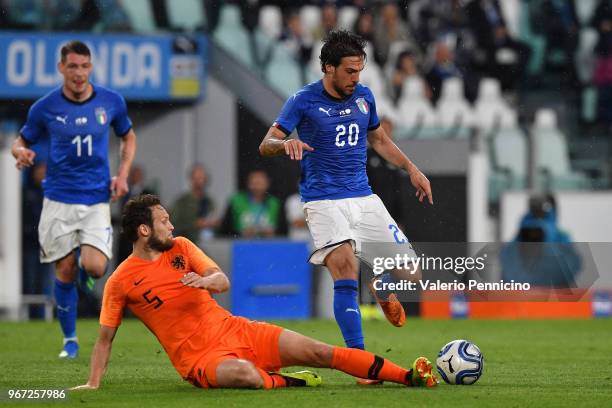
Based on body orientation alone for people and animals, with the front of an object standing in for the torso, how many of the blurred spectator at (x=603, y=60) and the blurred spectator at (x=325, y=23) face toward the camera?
2

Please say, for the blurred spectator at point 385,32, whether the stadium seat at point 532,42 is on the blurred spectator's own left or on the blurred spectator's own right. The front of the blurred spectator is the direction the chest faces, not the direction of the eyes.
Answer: on the blurred spectator's own left

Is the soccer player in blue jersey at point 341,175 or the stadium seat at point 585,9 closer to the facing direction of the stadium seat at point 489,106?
the soccer player in blue jersey

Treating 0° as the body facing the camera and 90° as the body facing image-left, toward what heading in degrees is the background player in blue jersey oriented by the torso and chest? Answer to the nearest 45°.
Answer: approximately 0°

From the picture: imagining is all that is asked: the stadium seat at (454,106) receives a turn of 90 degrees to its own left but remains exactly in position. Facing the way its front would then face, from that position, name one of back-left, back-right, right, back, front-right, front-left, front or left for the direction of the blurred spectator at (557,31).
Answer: front-left
